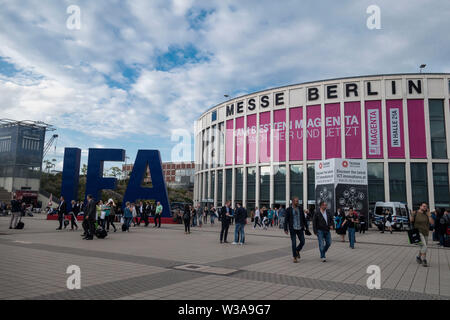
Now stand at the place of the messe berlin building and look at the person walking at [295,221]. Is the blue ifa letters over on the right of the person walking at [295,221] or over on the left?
right

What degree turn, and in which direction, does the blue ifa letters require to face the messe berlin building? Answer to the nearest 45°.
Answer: approximately 90° to its left

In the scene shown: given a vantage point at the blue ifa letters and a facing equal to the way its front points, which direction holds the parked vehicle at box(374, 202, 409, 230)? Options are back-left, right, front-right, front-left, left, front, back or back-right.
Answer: left

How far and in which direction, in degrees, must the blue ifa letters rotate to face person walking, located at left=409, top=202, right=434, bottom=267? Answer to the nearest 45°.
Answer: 0° — it already faces them

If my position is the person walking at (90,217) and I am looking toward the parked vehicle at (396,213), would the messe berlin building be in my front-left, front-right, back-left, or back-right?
front-left

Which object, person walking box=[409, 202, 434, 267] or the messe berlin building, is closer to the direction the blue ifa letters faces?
the person walking

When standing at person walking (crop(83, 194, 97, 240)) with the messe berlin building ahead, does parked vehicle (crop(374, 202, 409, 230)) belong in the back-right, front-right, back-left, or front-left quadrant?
front-right

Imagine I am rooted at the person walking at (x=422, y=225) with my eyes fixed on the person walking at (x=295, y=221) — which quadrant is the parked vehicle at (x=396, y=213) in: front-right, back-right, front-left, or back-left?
back-right

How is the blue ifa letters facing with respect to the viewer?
toward the camera

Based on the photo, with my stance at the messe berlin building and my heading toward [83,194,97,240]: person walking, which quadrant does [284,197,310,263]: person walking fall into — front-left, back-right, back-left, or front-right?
front-left

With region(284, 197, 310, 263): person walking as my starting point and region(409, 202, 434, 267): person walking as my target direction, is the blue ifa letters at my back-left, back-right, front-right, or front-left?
back-left

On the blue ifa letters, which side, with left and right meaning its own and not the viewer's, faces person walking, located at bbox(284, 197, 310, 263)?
front

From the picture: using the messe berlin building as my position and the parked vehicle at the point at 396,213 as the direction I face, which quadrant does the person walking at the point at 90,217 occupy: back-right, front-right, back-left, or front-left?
front-right

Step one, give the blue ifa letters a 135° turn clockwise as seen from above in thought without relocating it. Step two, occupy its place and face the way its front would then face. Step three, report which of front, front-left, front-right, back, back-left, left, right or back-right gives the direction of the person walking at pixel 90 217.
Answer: back-left
